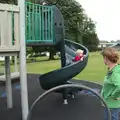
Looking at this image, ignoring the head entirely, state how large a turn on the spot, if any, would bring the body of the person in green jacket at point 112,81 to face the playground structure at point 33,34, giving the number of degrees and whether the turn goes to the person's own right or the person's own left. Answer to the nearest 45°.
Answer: approximately 45° to the person's own right

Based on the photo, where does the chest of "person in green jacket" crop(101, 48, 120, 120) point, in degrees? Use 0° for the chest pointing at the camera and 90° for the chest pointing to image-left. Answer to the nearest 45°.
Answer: approximately 90°
